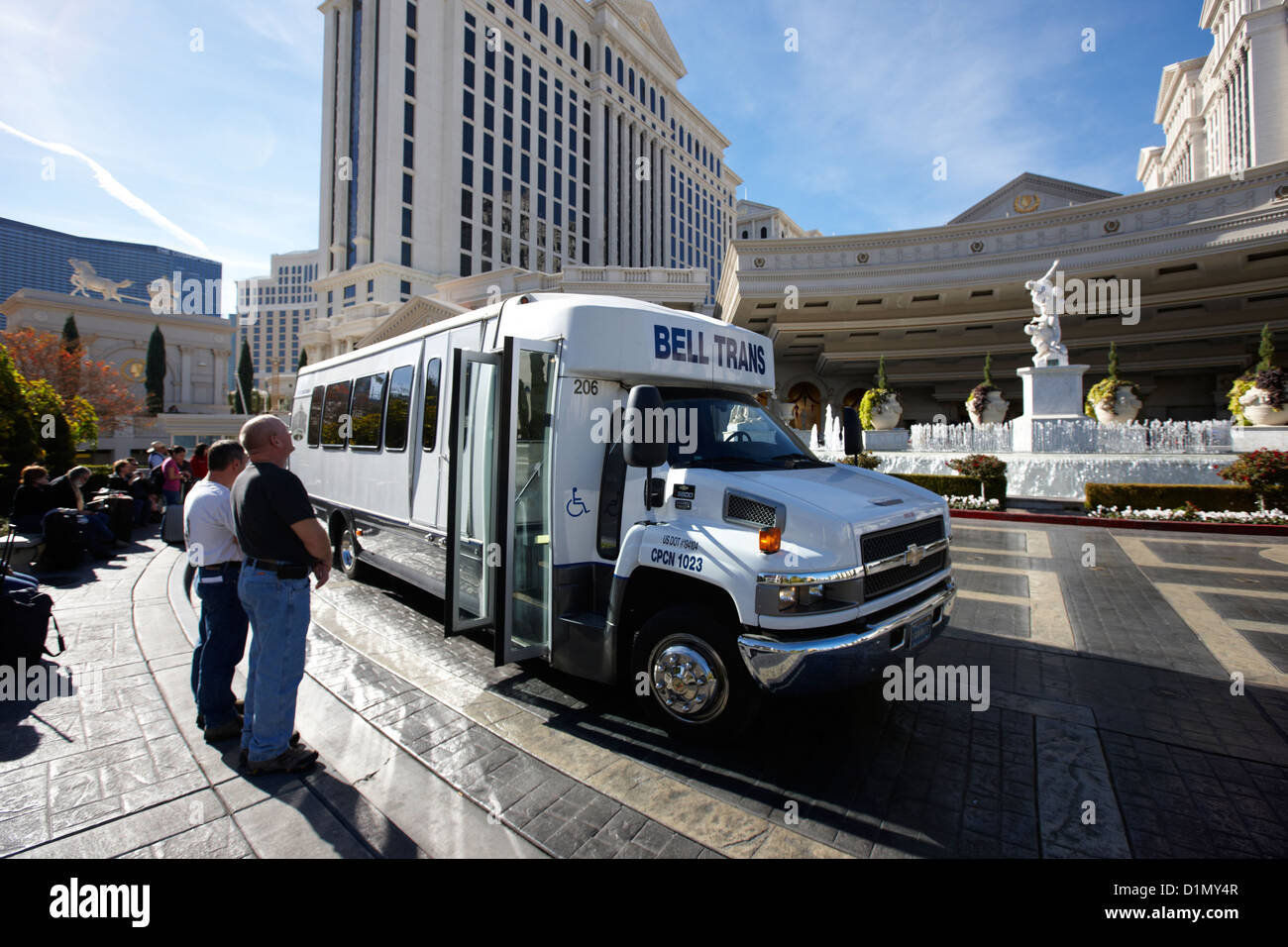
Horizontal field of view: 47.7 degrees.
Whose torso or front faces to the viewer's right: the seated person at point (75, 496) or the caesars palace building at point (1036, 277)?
the seated person

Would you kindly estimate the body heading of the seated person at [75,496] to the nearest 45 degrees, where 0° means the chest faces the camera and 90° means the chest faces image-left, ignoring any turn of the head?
approximately 270°

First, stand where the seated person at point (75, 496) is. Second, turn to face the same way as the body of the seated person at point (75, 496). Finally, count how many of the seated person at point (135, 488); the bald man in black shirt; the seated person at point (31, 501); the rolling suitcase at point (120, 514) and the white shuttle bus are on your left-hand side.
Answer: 2

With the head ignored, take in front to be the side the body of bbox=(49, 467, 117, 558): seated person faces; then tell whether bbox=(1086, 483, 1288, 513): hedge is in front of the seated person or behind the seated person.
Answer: in front

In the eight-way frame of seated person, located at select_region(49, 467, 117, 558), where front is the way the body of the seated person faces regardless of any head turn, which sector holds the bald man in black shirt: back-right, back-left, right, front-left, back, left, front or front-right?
right

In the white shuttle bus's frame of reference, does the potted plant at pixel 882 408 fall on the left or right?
on its left

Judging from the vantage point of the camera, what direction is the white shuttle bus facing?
facing the viewer and to the right of the viewer

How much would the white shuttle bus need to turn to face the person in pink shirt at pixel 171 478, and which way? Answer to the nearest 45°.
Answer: approximately 180°
